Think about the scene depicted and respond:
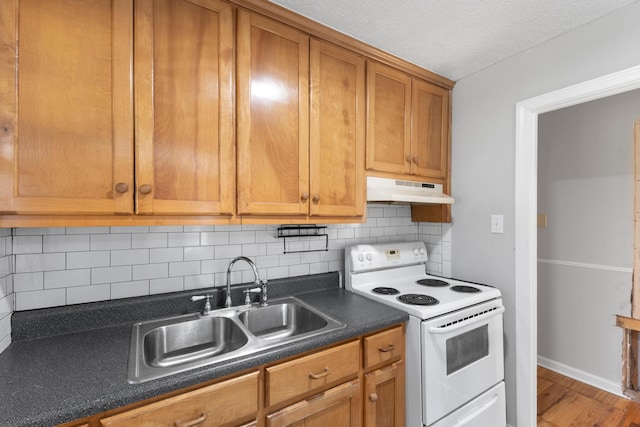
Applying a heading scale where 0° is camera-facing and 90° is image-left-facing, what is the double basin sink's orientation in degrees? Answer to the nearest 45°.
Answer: approximately 315°

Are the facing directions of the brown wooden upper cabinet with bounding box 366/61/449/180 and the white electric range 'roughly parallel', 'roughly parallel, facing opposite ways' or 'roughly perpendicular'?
roughly parallel

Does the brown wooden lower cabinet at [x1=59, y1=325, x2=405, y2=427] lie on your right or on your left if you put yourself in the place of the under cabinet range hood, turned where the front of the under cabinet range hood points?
on your right

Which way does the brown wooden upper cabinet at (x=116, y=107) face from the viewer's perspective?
toward the camera

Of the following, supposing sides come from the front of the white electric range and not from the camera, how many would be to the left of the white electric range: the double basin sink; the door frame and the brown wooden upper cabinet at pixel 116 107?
1

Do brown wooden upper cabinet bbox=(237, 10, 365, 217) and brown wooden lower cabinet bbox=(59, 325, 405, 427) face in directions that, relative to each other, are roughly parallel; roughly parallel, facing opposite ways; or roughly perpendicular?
roughly parallel

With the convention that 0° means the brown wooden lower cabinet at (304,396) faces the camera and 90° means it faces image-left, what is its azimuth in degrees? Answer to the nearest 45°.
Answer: approximately 315°

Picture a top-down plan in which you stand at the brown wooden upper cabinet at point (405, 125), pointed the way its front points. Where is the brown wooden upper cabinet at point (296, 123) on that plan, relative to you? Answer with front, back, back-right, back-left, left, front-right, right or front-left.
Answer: right

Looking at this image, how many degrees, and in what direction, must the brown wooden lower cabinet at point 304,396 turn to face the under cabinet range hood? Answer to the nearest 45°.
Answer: approximately 90° to its left

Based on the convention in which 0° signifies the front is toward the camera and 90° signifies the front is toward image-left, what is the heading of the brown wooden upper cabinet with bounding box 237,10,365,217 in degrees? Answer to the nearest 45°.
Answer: approximately 315°

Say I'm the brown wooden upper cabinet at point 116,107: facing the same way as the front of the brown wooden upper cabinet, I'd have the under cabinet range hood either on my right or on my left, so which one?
on my left

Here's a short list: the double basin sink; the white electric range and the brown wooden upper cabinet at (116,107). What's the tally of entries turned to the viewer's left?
0

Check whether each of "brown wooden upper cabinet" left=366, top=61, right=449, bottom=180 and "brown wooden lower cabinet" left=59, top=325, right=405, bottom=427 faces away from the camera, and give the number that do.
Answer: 0

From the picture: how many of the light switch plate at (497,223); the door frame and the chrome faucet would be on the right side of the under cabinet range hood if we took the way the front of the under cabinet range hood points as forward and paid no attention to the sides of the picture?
1

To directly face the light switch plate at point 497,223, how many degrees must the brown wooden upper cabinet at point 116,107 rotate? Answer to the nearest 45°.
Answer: approximately 90° to its left
